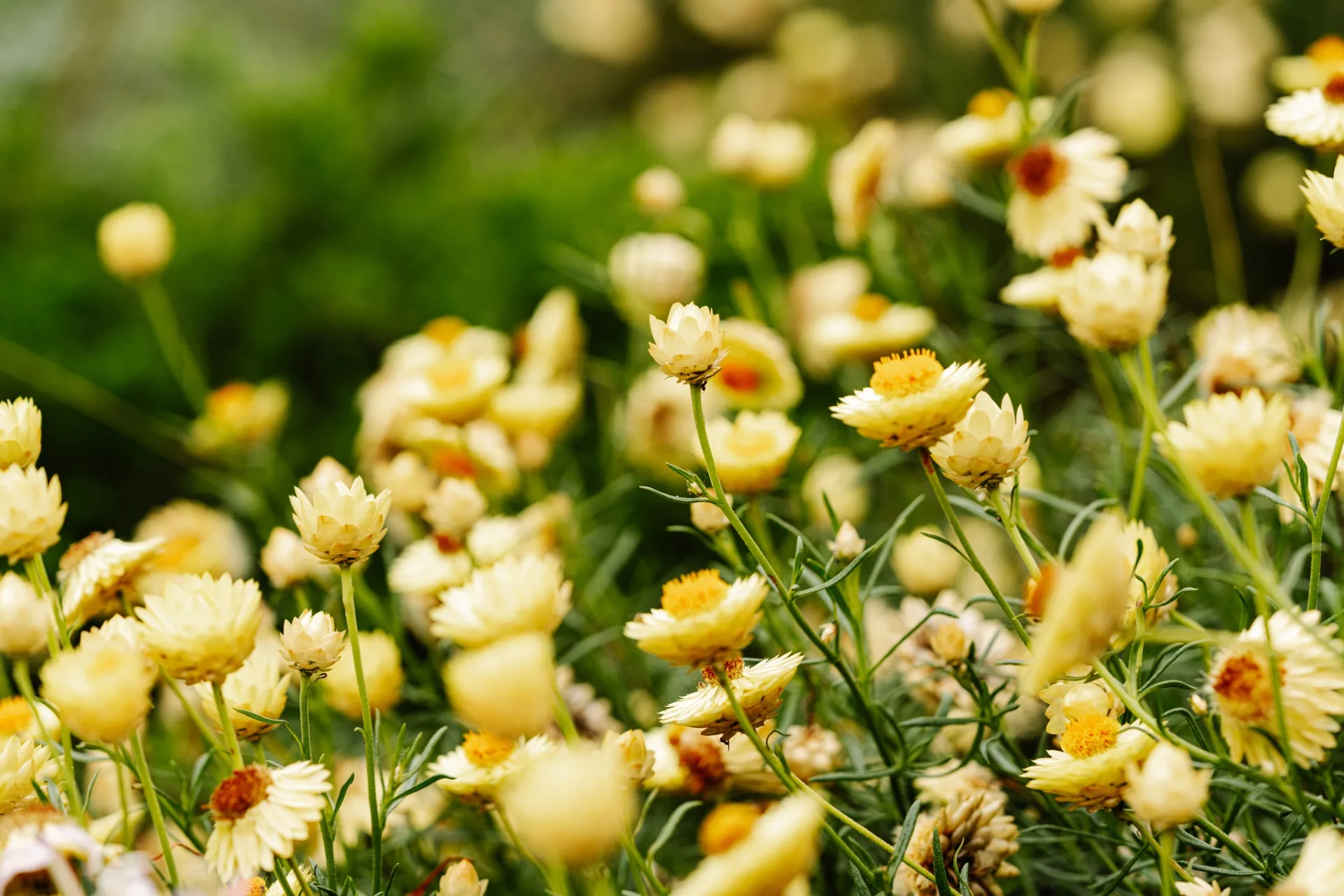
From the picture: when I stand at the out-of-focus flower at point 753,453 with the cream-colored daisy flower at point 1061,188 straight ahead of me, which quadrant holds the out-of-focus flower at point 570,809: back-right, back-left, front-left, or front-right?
back-right

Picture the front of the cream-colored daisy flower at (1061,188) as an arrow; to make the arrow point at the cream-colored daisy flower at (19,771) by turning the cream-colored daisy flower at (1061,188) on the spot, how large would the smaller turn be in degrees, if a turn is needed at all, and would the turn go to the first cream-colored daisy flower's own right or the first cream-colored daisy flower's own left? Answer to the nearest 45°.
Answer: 0° — it already faces it

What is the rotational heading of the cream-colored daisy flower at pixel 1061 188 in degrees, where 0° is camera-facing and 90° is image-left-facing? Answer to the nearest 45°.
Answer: approximately 45°

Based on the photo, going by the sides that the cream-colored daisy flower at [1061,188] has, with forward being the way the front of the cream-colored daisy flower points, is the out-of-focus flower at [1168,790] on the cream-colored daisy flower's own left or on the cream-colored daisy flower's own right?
on the cream-colored daisy flower's own left

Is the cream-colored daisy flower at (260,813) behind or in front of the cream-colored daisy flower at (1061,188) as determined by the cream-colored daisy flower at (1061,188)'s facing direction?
in front

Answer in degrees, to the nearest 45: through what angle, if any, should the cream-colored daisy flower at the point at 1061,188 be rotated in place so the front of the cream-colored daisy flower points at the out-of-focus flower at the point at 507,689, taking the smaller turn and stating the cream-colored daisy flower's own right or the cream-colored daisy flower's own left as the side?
approximately 45° to the cream-colored daisy flower's own left
